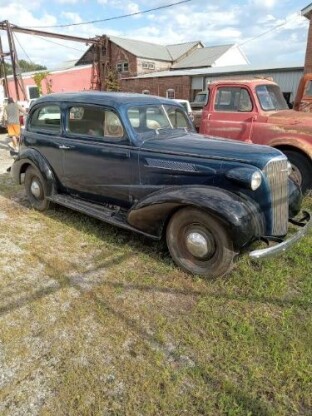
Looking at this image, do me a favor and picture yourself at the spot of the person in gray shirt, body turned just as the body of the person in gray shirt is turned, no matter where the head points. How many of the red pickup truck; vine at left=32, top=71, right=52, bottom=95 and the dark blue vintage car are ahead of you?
1

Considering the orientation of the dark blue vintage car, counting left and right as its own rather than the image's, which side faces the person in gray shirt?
back

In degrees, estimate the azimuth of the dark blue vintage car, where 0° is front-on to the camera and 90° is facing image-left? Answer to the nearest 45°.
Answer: approximately 315°

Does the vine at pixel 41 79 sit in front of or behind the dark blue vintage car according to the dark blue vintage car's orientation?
behind

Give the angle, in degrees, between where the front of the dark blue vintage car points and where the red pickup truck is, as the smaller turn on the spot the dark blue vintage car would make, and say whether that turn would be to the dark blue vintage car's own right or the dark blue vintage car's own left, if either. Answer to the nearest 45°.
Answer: approximately 90° to the dark blue vintage car's own left

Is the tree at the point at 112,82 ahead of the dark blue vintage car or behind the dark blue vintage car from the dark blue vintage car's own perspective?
behind
